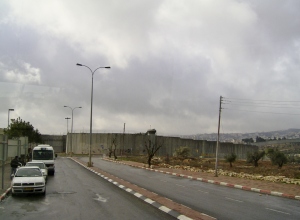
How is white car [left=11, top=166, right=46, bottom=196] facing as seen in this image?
toward the camera

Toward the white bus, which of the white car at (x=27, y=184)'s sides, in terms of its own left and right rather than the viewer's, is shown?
back
